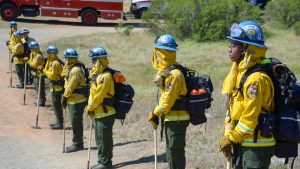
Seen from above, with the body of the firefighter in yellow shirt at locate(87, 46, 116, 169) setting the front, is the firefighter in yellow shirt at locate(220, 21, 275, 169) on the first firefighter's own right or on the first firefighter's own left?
on the first firefighter's own left

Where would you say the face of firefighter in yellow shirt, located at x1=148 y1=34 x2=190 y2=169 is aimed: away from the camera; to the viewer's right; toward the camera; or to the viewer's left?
to the viewer's left

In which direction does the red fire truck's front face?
to the viewer's left

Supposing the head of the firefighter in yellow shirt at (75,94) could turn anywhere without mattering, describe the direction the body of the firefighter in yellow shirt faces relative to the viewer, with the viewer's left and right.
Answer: facing to the left of the viewer

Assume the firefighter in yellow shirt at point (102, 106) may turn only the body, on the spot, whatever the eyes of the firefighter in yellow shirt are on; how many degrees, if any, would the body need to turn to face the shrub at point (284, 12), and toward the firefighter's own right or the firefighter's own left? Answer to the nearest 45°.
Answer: approximately 135° to the firefighter's own right

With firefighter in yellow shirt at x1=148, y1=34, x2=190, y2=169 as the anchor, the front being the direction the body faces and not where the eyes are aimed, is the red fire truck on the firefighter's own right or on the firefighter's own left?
on the firefighter's own right

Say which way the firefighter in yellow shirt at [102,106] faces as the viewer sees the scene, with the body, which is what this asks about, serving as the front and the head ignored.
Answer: to the viewer's left

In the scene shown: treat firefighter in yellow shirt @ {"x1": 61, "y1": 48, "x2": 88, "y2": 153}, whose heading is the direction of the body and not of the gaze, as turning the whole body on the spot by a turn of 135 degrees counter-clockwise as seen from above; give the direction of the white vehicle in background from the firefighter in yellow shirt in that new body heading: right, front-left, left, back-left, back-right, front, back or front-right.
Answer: back-left

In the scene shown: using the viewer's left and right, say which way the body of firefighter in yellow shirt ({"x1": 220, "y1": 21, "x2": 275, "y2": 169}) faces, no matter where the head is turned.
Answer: facing to the left of the viewer

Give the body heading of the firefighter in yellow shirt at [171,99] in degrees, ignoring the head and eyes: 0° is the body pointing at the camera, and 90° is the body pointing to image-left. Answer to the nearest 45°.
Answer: approximately 90°

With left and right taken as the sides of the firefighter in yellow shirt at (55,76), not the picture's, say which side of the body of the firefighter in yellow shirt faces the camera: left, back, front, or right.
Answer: left

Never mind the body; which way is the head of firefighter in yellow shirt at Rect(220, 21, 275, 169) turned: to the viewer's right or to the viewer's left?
to the viewer's left

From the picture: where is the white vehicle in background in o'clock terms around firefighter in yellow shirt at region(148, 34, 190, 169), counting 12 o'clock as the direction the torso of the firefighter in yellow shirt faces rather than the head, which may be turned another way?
The white vehicle in background is roughly at 3 o'clock from the firefighter in yellow shirt.
